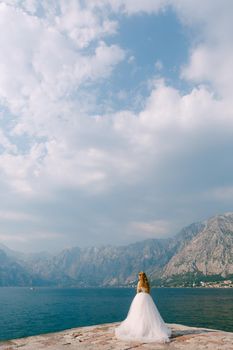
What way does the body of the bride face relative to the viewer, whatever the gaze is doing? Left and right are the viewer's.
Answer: facing away from the viewer
